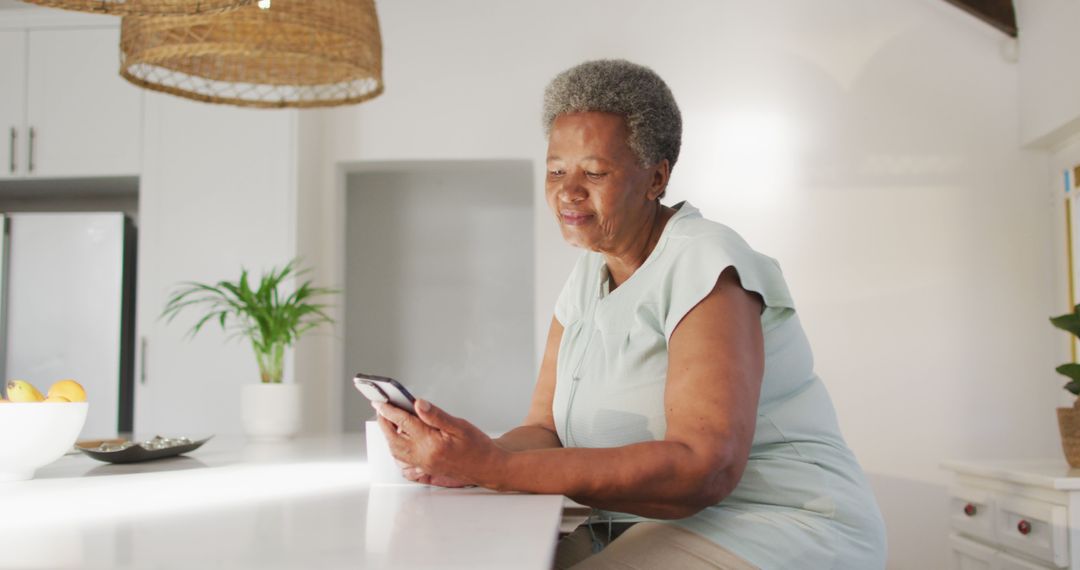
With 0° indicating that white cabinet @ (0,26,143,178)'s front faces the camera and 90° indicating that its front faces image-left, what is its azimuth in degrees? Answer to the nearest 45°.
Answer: approximately 0°

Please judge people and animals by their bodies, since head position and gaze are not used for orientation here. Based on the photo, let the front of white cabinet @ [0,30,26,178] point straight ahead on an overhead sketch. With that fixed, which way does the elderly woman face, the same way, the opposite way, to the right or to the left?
to the right

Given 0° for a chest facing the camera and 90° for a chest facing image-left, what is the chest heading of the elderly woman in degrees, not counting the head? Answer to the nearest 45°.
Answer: approximately 45°
